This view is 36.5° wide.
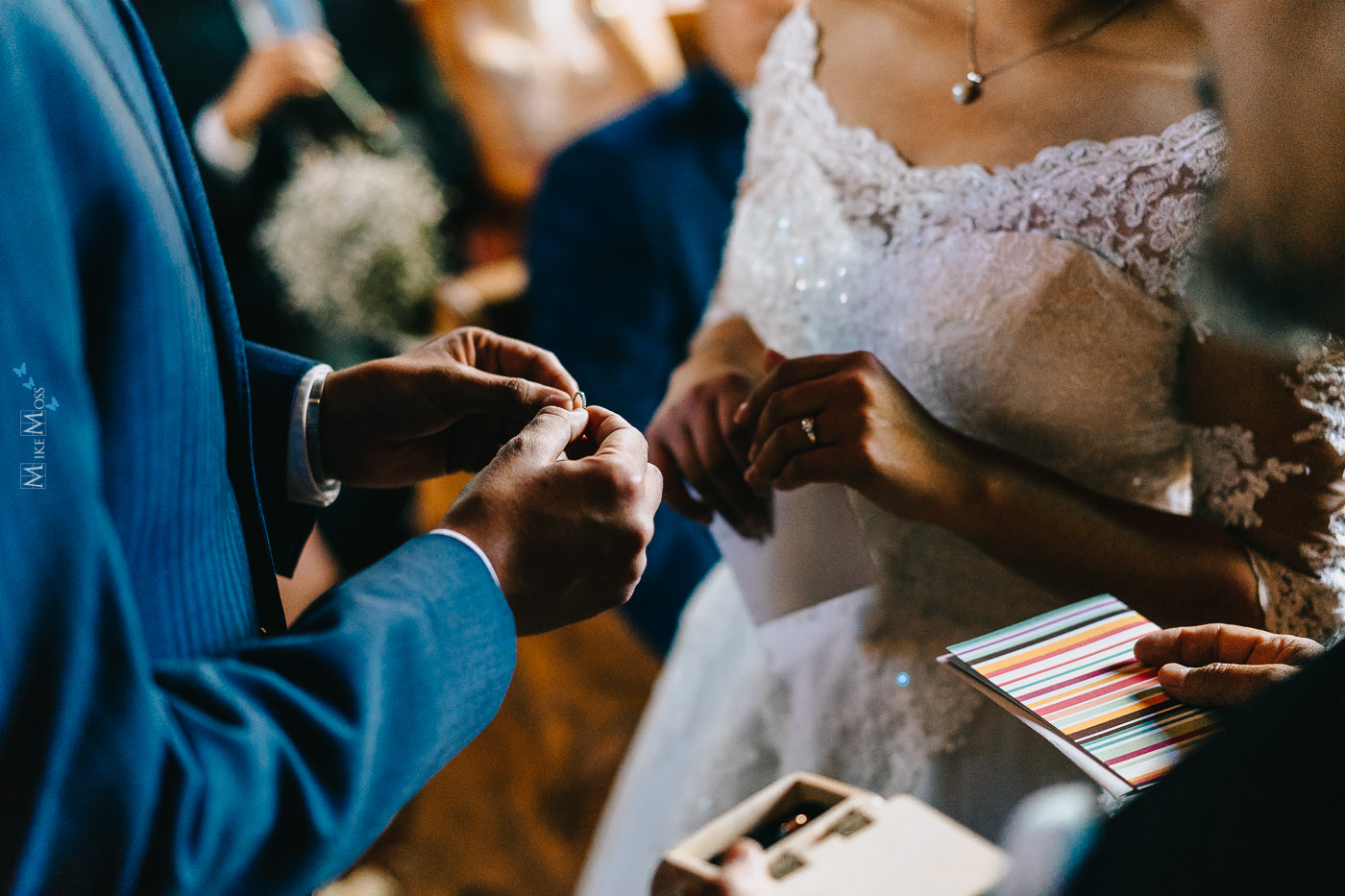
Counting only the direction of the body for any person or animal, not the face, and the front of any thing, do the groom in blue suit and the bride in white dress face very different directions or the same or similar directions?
very different directions

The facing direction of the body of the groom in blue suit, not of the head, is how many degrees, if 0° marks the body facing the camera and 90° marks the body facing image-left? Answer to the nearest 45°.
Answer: approximately 270°

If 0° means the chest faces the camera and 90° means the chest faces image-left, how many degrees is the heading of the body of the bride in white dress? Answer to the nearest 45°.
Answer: approximately 45°

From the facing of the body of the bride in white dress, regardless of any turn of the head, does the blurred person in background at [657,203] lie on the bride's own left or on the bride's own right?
on the bride's own right

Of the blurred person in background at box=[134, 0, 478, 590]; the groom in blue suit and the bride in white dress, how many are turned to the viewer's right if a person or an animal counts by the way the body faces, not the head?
1

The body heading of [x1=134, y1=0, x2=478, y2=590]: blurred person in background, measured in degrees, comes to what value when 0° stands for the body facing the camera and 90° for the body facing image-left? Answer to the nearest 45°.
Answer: approximately 0°

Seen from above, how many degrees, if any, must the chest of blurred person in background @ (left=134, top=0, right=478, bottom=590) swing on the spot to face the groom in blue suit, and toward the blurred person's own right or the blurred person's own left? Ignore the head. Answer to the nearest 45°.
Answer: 0° — they already face them

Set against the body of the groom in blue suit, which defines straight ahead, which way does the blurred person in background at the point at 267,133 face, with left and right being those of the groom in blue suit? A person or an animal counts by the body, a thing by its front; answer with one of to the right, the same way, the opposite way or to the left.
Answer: to the right
